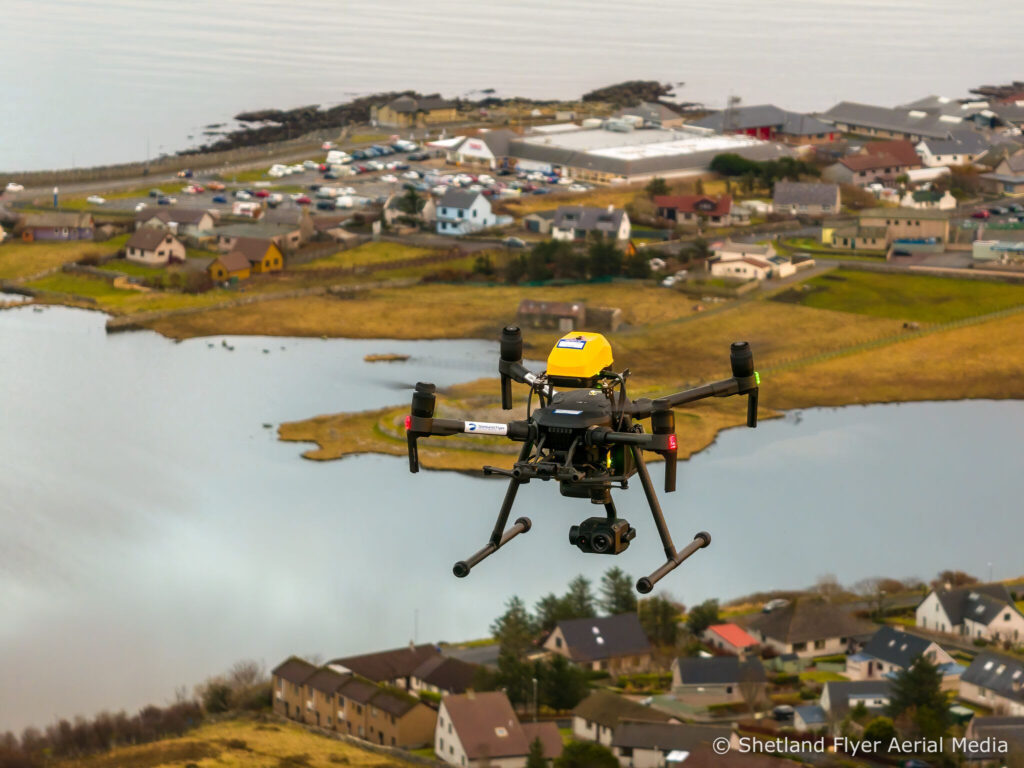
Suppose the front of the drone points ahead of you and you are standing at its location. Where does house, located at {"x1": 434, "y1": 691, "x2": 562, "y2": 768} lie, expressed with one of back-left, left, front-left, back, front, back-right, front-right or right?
back-right

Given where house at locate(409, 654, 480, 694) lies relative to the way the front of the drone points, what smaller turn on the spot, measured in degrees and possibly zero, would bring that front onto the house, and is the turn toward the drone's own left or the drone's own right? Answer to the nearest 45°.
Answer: approximately 135° to the drone's own right

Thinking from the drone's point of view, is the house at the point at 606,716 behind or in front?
behind

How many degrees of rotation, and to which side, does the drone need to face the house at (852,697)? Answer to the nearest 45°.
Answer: approximately 135° to its right

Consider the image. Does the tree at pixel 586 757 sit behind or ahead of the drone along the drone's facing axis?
behind

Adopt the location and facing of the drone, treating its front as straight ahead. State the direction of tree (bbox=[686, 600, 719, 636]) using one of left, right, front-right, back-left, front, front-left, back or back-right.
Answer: back-right

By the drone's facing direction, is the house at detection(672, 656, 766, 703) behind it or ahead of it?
behind

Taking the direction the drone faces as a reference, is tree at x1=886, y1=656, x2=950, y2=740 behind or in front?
behind

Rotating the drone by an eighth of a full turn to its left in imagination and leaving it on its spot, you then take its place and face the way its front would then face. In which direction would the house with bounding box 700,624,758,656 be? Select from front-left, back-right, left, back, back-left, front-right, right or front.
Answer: back

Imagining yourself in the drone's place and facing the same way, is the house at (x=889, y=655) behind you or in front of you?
behind

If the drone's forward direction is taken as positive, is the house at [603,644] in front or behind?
behind

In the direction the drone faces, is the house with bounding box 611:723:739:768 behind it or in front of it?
behind

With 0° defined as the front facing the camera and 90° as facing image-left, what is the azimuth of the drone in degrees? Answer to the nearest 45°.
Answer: approximately 45°
